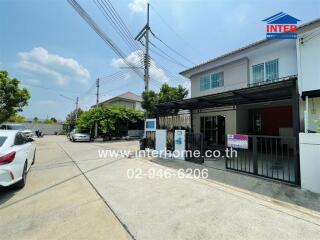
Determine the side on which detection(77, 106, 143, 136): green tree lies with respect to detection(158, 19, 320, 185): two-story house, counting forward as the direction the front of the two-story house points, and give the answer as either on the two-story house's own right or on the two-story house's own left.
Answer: on the two-story house's own right

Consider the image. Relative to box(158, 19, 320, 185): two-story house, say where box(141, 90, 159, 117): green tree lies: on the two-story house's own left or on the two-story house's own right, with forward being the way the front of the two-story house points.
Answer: on the two-story house's own right

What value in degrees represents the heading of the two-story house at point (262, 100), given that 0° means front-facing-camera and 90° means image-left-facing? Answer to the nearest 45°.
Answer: approximately 45°

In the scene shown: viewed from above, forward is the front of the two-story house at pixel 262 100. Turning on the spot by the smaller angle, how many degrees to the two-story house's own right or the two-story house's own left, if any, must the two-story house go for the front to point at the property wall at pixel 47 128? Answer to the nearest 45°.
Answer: approximately 45° to the two-story house's own right

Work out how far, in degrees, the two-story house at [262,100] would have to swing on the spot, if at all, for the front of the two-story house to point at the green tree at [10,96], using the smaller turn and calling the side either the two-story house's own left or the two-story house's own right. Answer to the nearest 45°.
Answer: approximately 45° to the two-story house's own right

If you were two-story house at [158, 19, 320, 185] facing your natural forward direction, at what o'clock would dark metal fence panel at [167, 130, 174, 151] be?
The dark metal fence panel is roughly at 1 o'clock from the two-story house.

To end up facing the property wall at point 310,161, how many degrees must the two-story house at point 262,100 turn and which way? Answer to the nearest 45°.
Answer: approximately 45° to its left

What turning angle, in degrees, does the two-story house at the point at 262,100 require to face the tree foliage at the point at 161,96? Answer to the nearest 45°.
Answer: approximately 90° to its right

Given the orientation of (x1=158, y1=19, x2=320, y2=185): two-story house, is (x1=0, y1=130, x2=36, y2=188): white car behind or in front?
in front

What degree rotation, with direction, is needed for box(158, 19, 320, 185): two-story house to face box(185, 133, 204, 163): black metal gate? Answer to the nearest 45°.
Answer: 0° — it already faces it

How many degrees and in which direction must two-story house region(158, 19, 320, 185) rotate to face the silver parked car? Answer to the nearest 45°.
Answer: approximately 45° to its right

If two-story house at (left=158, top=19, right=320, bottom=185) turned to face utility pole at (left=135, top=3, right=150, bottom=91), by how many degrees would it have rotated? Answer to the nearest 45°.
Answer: approximately 45° to its right
